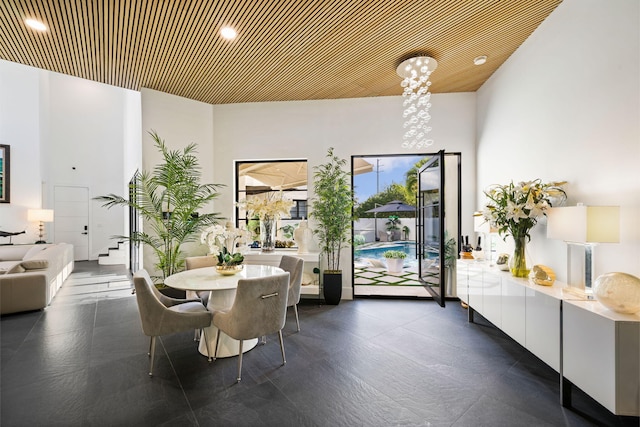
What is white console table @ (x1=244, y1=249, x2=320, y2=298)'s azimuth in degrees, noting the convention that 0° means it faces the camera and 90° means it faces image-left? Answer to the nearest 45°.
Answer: approximately 0°

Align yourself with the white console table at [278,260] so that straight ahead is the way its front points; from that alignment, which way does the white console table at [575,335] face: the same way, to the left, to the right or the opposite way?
to the right

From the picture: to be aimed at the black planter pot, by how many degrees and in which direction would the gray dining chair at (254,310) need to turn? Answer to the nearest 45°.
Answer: approximately 90° to its right

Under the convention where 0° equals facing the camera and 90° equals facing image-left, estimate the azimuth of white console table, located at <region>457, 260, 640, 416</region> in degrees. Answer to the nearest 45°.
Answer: approximately 45°

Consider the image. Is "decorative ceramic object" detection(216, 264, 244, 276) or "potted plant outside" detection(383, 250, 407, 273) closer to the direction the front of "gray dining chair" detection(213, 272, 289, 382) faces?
the decorative ceramic object

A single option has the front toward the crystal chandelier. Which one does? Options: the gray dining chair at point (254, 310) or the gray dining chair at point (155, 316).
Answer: the gray dining chair at point (155, 316)

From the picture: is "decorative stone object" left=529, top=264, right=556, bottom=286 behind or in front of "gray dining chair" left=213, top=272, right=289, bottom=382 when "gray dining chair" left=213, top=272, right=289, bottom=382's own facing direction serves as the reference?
behind

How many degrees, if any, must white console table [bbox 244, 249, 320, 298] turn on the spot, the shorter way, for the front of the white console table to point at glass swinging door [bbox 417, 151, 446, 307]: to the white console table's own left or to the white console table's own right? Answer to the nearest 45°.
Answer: approximately 90° to the white console table's own left

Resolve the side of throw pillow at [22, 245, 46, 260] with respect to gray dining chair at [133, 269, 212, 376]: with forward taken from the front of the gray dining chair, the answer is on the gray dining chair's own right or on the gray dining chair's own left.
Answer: on the gray dining chair's own left

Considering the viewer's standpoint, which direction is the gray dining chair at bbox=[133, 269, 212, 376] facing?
facing to the right of the viewer

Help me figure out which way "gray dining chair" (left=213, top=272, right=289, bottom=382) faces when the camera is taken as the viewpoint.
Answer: facing away from the viewer and to the left of the viewer

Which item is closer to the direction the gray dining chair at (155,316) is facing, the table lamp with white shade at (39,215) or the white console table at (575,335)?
the white console table
